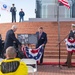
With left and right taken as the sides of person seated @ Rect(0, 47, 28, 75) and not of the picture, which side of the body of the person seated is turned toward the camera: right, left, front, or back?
back
